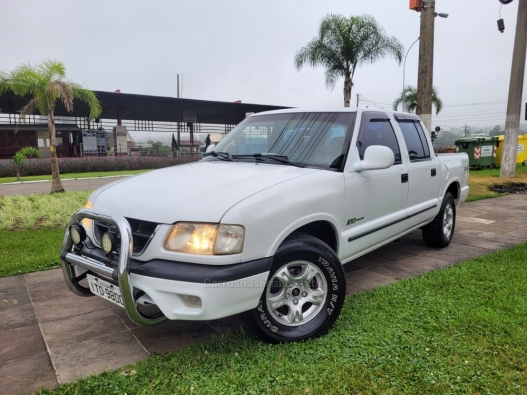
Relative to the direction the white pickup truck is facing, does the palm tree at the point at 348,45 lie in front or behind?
behind

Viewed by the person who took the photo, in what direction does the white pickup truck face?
facing the viewer and to the left of the viewer

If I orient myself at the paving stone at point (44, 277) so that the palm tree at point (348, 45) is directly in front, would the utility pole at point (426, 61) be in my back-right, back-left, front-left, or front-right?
front-right

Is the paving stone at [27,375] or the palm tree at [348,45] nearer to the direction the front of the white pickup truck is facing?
the paving stone

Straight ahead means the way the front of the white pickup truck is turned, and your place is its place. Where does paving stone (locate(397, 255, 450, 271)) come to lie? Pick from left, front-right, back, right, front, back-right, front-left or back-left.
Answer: back

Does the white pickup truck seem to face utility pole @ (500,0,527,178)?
no

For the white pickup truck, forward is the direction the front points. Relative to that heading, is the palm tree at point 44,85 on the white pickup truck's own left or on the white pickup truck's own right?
on the white pickup truck's own right

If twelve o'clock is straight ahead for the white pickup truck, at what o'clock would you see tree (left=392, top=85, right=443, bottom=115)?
The tree is roughly at 5 o'clock from the white pickup truck.

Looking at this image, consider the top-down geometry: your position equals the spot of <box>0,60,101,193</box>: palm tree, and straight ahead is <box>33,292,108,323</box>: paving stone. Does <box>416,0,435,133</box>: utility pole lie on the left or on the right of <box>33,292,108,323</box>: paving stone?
left

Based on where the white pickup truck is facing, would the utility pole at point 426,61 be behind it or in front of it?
behind

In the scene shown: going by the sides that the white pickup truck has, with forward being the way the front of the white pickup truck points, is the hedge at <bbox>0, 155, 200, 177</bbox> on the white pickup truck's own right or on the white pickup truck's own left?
on the white pickup truck's own right
